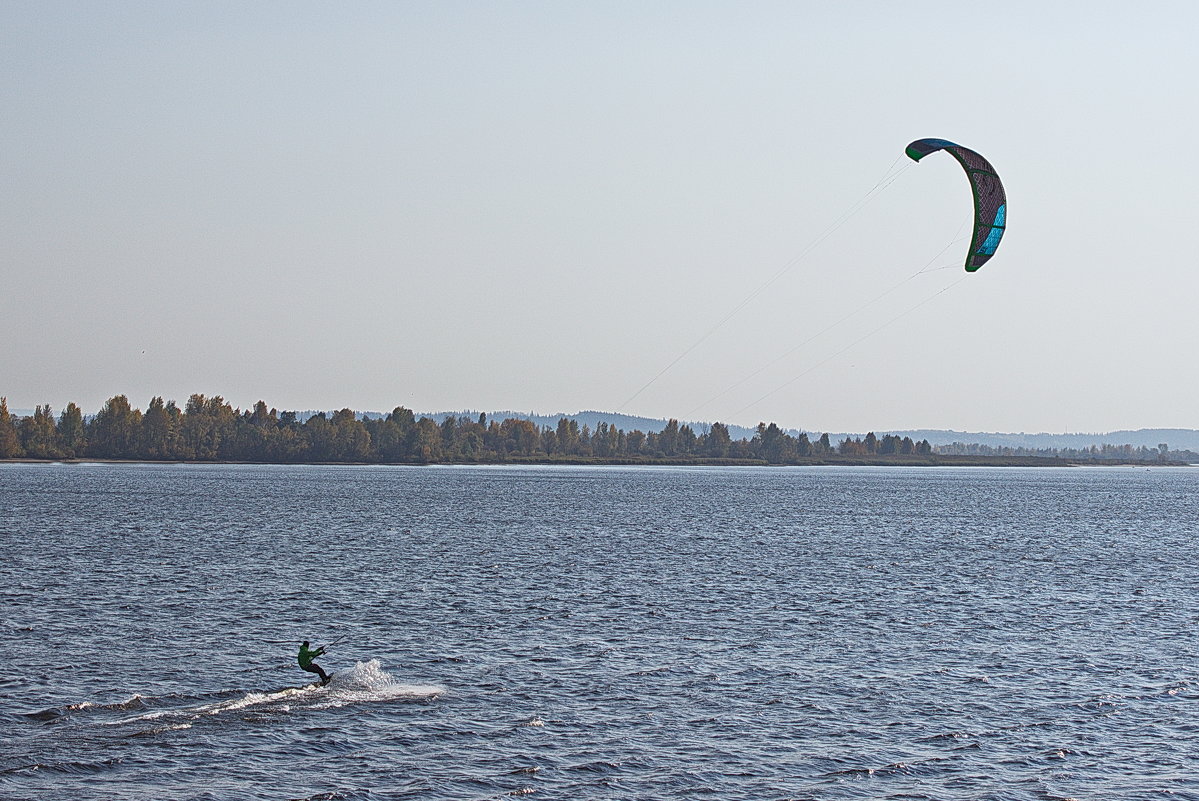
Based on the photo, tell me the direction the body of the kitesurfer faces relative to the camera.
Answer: to the viewer's right

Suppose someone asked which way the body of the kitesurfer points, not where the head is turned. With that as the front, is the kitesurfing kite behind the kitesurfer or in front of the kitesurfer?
in front
